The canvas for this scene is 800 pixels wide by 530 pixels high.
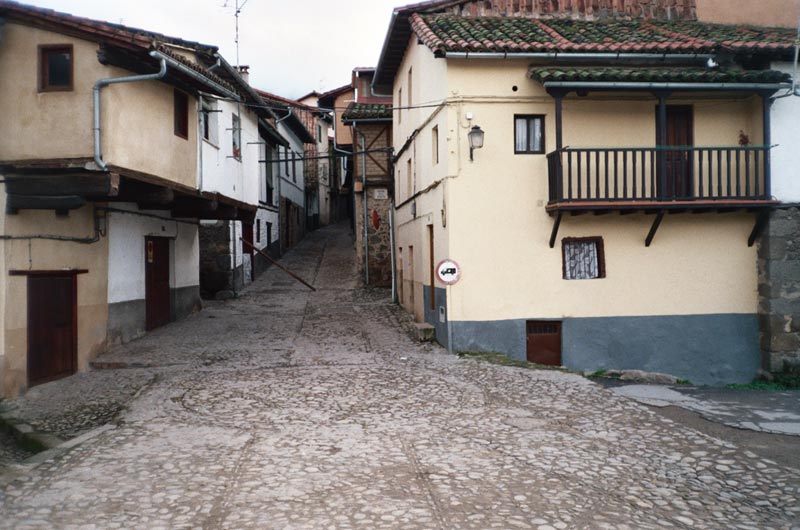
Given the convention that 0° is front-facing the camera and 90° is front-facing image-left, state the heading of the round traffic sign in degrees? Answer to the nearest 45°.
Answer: approximately 0°

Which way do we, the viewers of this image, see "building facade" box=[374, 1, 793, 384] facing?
facing the viewer

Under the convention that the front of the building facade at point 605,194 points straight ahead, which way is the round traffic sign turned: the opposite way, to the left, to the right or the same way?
the same way

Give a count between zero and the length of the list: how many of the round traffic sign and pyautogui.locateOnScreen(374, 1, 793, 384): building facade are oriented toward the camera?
2
